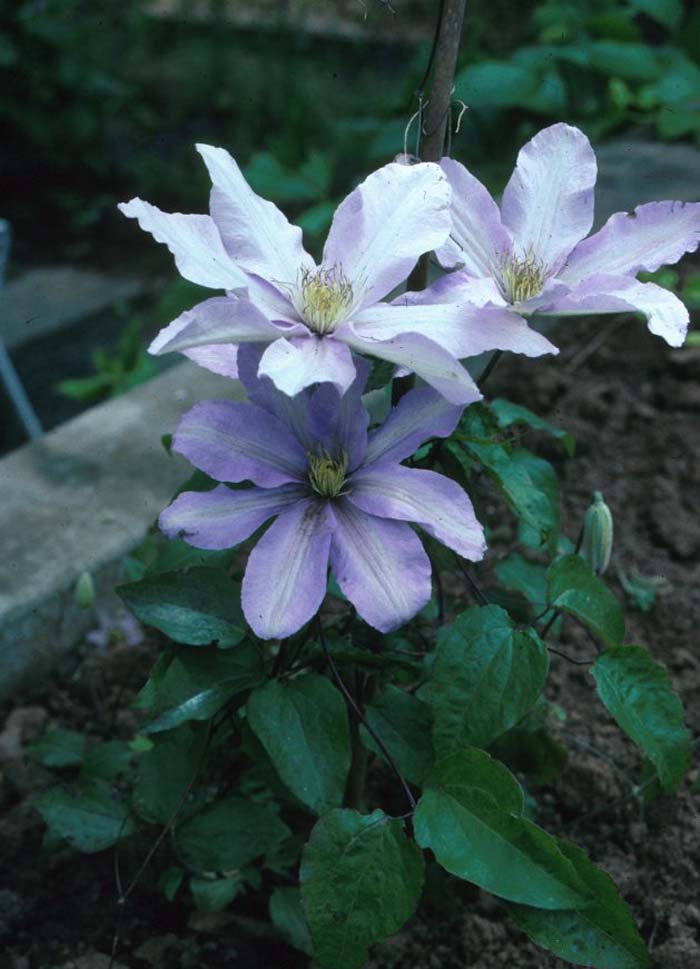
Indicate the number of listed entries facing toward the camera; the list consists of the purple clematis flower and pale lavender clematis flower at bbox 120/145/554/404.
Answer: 2

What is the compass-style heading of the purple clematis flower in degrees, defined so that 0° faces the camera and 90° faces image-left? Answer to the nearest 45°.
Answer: approximately 0°

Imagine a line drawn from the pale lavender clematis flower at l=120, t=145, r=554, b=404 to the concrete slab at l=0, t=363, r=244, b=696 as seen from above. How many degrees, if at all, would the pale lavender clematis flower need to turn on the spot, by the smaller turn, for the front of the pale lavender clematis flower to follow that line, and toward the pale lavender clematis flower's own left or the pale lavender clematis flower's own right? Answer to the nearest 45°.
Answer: approximately 135° to the pale lavender clematis flower's own right

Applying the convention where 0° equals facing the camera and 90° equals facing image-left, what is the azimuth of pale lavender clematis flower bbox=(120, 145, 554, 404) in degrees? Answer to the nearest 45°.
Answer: approximately 0°
